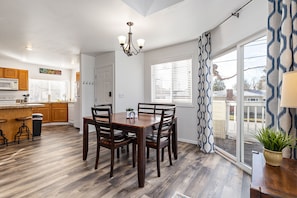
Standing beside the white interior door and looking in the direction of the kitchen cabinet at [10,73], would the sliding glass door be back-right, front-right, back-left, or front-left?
back-left

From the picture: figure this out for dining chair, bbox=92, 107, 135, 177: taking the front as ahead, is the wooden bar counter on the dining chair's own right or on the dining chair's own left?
on the dining chair's own left

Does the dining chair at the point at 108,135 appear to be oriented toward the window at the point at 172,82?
yes

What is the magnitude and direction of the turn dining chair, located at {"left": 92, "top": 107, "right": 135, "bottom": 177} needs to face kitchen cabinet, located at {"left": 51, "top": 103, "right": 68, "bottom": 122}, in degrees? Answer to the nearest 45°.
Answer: approximately 90° to its left

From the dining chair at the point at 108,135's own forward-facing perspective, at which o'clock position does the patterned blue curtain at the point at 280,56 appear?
The patterned blue curtain is roughly at 3 o'clock from the dining chair.

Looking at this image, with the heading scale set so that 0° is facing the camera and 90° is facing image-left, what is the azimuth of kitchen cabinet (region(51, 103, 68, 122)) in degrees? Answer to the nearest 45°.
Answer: approximately 0°

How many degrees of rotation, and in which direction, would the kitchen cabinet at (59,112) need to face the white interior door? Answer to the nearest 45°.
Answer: approximately 45° to its left

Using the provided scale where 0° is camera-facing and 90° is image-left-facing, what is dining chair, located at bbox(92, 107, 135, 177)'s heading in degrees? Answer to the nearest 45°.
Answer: approximately 225°

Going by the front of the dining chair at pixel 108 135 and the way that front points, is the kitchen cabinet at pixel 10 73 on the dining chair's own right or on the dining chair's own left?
on the dining chair's own left

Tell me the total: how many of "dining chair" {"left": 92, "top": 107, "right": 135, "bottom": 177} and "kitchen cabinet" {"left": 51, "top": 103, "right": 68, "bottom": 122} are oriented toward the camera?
1

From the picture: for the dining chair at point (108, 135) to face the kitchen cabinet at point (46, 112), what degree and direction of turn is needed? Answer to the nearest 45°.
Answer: approximately 90° to its left

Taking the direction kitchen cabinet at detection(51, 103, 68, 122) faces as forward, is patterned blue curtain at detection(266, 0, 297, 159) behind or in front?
in front
